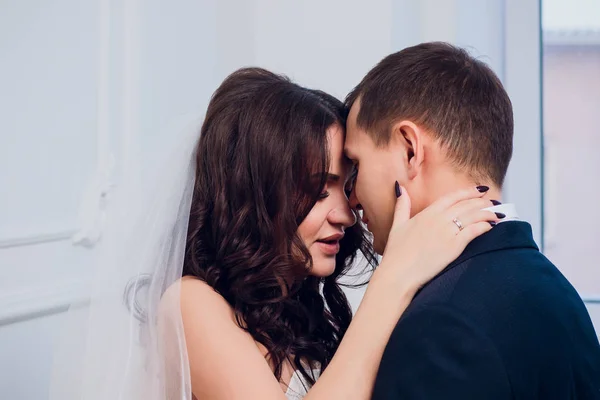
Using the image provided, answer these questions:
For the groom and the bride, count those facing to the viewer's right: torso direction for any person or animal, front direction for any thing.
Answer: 1

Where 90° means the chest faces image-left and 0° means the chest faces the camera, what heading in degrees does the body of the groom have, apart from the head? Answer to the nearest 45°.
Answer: approximately 135°

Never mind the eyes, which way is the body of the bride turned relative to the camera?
to the viewer's right

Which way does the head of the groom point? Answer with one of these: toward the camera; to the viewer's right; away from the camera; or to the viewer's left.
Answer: to the viewer's left

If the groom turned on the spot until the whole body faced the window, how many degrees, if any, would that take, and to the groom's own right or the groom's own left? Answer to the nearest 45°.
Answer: approximately 45° to the groom's own right

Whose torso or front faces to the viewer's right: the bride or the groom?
the bride
